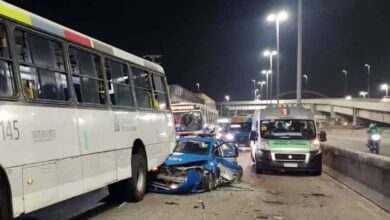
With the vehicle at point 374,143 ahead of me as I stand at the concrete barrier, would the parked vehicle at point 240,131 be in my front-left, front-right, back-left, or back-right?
front-left

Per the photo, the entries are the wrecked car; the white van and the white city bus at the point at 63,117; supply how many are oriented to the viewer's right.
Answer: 0

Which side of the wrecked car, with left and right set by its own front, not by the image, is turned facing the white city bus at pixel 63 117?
front

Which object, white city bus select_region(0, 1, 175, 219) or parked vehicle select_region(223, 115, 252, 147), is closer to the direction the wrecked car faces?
the white city bus

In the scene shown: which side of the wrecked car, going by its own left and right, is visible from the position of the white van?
back

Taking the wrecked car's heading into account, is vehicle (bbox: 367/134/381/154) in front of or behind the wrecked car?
behind

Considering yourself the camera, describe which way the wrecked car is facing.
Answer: facing the viewer and to the left of the viewer

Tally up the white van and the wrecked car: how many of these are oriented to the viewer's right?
0

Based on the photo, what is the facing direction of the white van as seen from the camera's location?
facing the viewer
